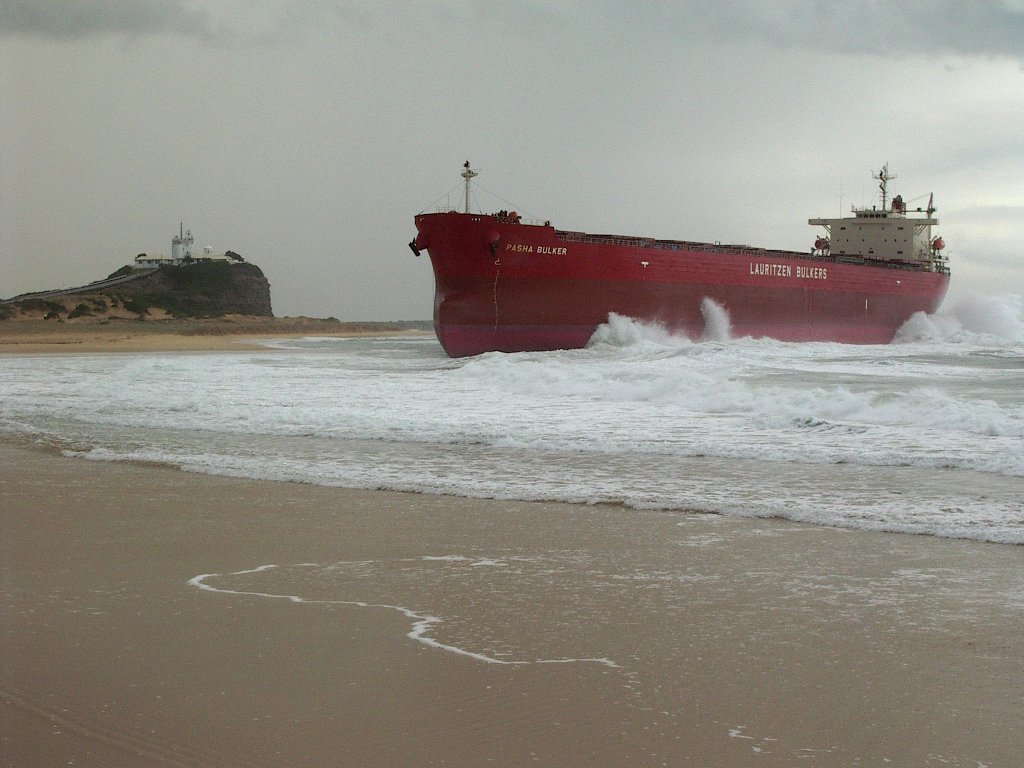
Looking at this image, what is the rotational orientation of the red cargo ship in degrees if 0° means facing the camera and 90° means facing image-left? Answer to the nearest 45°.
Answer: approximately 45°
